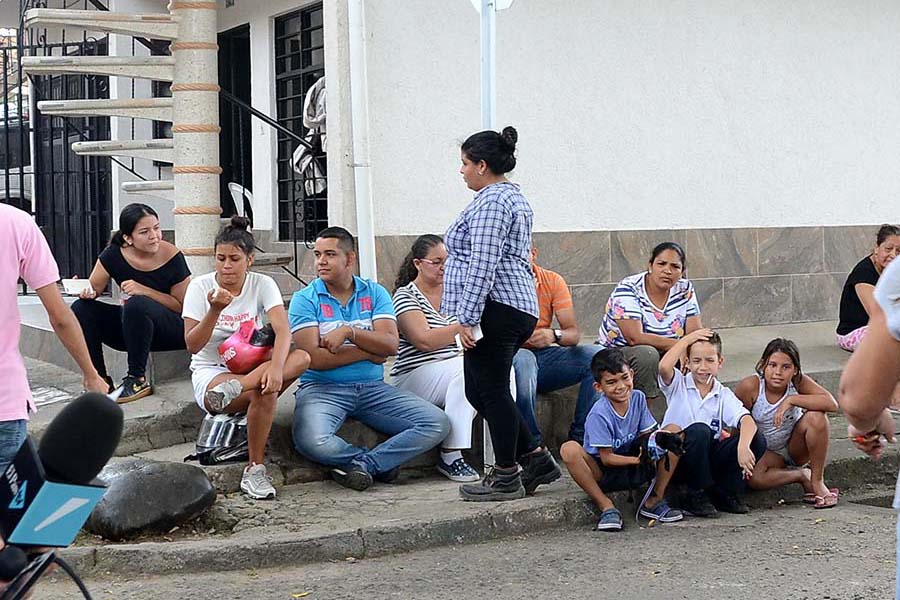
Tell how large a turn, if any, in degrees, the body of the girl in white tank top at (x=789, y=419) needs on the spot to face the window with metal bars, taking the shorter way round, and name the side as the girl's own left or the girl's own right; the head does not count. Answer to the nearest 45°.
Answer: approximately 135° to the girl's own right

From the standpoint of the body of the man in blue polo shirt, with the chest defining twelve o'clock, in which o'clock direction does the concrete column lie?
The concrete column is roughly at 5 o'clock from the man in blue polo shirt.

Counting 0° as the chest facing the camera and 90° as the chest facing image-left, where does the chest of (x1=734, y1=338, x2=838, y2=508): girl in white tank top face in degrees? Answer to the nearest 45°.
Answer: approximately 0°

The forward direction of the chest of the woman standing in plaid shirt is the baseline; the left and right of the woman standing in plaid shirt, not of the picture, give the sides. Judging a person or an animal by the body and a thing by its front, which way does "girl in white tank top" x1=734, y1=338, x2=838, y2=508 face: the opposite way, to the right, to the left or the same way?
to the left

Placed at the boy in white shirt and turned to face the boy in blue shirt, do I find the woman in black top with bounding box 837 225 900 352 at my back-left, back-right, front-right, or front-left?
back-right

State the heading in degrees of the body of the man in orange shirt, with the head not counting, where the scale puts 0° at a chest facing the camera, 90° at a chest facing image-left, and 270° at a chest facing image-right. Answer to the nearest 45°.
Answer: approximately 45°

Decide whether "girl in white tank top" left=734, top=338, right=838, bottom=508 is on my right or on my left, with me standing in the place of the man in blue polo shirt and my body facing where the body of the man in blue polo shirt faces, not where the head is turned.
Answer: on my left
